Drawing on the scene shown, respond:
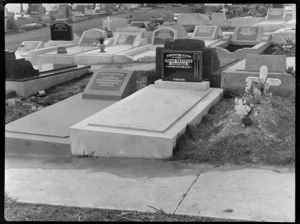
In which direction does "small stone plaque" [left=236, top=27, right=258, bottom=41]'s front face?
toward the camera

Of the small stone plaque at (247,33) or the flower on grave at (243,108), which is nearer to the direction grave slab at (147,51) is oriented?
the flower on grave

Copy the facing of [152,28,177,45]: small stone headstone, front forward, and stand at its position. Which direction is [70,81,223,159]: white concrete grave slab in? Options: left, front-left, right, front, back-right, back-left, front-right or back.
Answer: front

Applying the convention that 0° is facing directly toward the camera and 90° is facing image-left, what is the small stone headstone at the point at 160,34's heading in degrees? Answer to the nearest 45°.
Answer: approximately 0°

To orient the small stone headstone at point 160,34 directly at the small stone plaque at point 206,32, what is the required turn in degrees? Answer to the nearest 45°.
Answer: approximately 135° to its left

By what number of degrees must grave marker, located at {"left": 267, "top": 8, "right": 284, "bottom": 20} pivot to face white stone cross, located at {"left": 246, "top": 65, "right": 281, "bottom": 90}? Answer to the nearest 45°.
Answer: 0° — it already faces it

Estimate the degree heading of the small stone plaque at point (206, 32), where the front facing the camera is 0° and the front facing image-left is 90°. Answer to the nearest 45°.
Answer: approximately 45°

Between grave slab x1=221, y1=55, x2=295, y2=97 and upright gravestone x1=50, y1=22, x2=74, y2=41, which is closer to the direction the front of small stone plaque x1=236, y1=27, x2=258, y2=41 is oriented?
the grave slab

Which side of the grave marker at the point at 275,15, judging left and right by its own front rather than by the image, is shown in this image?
front

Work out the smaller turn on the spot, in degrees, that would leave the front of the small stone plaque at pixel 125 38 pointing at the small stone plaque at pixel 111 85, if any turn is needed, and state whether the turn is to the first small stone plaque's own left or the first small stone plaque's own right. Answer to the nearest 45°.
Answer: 0° — it already faces it

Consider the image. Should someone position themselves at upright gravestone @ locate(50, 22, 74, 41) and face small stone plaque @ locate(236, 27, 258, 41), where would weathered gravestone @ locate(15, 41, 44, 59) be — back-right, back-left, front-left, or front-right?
back-right

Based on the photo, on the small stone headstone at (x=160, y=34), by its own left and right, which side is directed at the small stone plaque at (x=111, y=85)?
front

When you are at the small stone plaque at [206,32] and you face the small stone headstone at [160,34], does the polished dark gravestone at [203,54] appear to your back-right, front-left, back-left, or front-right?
front-left

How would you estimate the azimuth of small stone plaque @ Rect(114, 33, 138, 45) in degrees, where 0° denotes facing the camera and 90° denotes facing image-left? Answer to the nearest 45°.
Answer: approximately 0°

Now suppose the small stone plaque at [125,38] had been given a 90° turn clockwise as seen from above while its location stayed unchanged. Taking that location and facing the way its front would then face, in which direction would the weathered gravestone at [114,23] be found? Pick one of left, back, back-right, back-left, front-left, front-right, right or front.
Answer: right
